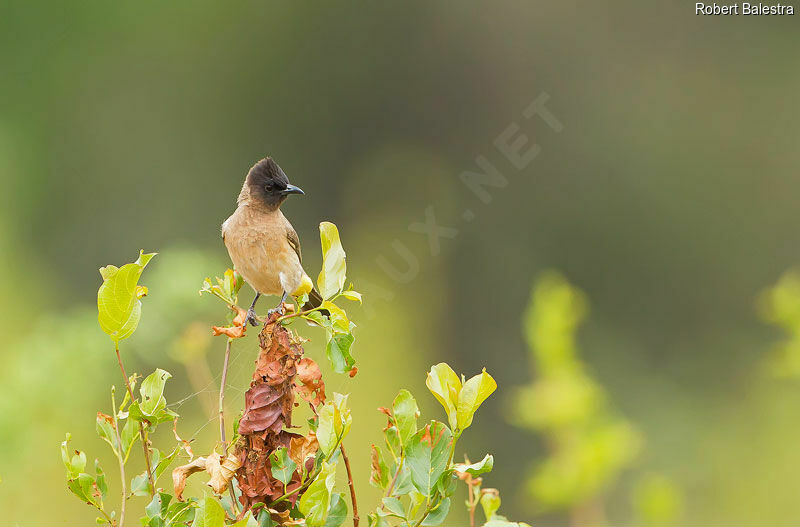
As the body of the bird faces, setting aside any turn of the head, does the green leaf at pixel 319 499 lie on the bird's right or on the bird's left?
on the bird's left

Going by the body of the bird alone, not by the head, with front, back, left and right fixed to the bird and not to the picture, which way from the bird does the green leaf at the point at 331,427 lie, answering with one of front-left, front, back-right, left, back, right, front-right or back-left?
front-left

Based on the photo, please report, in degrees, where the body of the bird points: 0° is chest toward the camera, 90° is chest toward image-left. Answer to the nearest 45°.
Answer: approximately 45°

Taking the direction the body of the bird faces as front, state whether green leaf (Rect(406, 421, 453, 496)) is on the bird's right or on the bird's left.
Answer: on the bird's left
